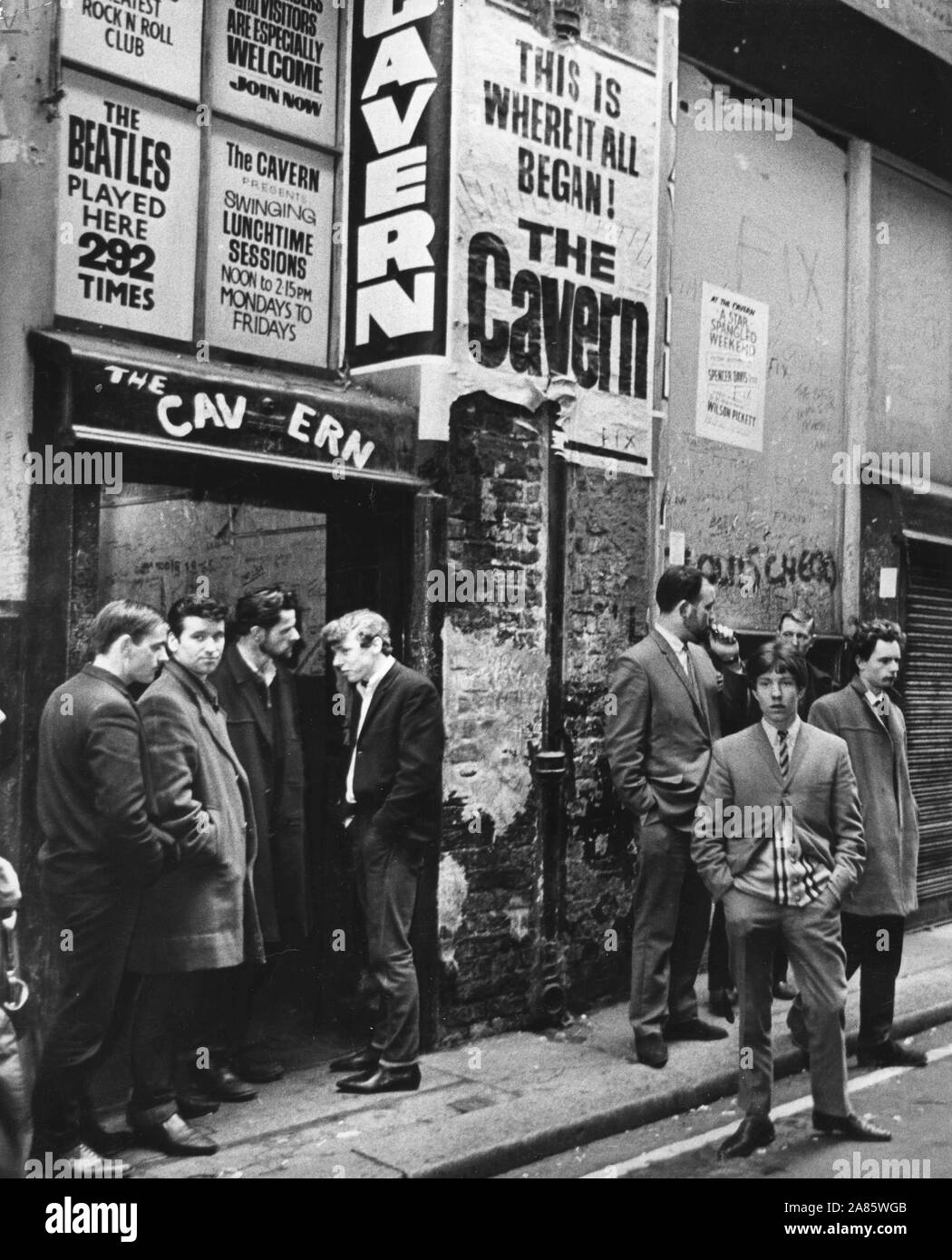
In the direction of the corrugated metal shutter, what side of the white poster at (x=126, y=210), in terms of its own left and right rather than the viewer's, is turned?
left

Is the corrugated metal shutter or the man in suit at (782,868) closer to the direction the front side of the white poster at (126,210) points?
the man in suit

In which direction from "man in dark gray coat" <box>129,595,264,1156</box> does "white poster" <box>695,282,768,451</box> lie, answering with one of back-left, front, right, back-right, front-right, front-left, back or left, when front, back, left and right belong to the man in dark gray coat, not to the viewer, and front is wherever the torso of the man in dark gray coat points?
left

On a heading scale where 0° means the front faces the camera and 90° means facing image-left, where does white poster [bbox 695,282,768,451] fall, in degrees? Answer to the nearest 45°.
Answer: approximately 315°

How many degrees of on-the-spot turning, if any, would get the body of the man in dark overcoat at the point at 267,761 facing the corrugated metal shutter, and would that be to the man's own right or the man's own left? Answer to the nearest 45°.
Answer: approximately 90° to the man's own left

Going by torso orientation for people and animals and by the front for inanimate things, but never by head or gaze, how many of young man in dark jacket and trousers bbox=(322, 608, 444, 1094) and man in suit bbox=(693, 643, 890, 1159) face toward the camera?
1

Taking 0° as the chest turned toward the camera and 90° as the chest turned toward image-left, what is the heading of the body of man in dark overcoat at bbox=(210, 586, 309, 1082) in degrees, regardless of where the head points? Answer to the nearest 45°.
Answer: approximately 315°

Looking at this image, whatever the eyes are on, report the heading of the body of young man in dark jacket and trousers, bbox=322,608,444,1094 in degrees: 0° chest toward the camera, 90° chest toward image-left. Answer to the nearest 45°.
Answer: approximately 90°
